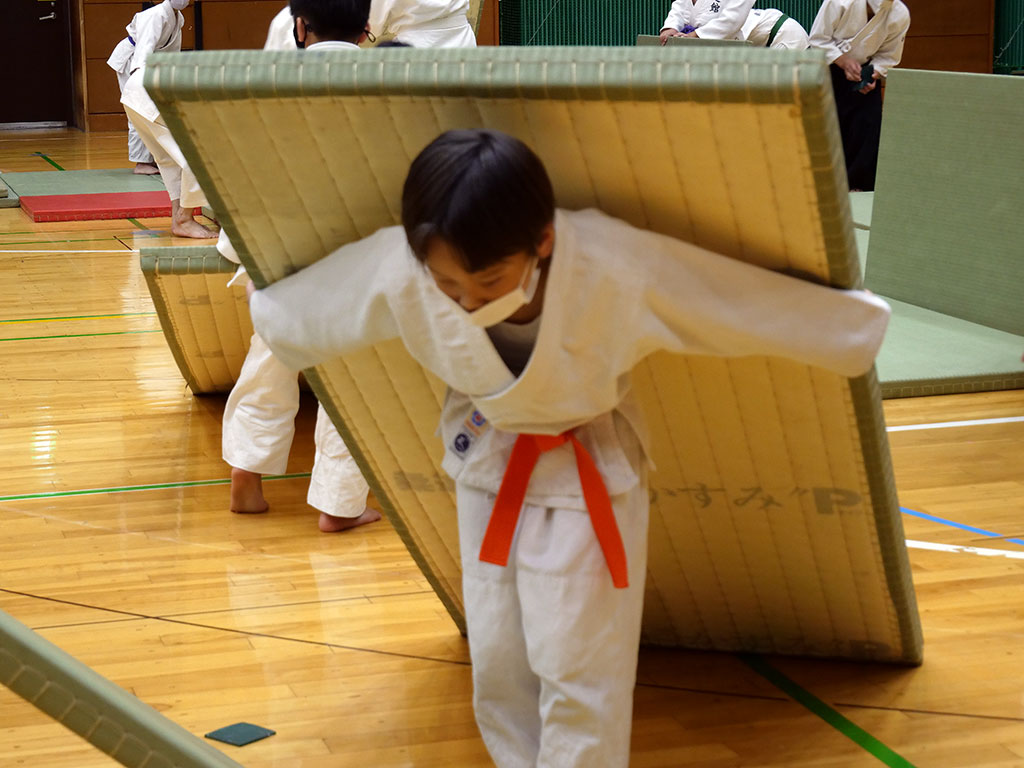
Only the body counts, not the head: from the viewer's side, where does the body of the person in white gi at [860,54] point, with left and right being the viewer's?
facing the viewer

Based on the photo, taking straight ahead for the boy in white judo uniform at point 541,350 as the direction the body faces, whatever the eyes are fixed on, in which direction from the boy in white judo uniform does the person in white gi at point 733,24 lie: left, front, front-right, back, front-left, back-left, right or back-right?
back

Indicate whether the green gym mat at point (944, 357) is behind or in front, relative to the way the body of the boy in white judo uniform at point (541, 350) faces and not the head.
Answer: behind

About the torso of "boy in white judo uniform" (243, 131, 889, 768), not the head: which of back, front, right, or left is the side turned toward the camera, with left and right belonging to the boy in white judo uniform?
front
